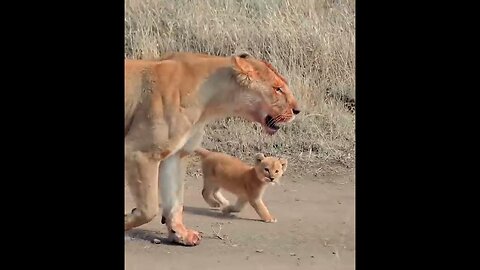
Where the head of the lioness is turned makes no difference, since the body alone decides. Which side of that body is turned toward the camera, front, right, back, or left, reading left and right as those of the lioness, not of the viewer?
right
